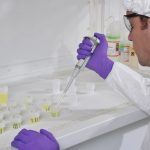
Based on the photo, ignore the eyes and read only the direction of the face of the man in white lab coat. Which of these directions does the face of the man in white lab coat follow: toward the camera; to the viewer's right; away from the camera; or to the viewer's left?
to the viewer's left

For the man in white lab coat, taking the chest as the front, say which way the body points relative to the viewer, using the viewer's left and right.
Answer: facing to the left of the viewer

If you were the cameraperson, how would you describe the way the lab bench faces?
facing the viewer and to the right of the viewer
